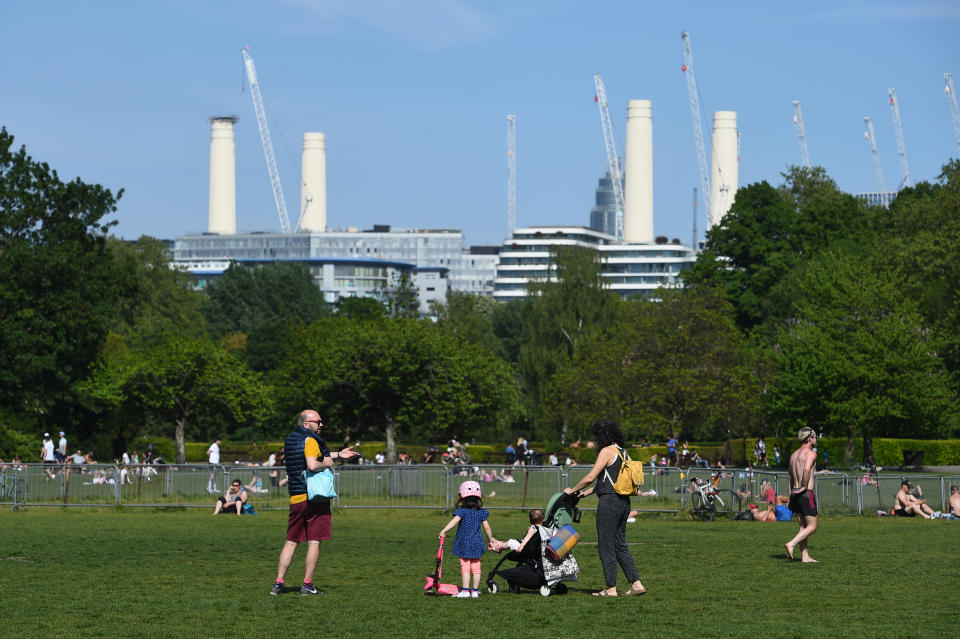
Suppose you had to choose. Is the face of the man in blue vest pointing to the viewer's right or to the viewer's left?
to the viewer's right

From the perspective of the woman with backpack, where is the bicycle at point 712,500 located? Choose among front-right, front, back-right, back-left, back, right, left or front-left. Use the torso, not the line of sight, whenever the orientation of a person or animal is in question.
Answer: right

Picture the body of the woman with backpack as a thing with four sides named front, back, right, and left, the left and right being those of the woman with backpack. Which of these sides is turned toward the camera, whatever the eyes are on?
left

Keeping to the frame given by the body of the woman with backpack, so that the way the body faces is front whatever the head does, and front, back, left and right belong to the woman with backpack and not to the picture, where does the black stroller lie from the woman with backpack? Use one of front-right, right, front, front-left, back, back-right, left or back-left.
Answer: front-right

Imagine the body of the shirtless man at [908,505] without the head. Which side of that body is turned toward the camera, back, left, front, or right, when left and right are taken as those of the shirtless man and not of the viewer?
right

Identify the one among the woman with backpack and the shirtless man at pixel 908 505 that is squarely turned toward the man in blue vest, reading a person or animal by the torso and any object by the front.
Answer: the woman with backpack

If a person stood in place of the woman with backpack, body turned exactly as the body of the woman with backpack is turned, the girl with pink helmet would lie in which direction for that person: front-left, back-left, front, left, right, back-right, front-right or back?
front

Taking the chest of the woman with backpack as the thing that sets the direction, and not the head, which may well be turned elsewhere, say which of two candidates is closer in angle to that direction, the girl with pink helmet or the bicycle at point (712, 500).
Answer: the girl with pink helmet
